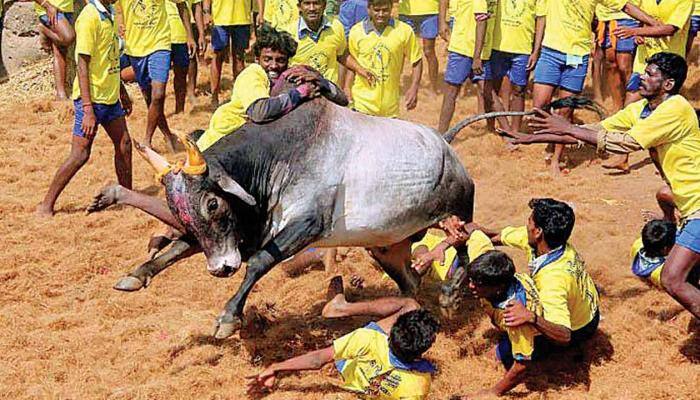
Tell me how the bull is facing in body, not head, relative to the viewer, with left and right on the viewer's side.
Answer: facing the viewer and to the left of the viewer

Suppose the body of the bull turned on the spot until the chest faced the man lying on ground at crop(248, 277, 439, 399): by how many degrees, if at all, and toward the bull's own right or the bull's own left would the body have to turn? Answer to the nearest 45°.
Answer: approximately 90° to the bull's own left
